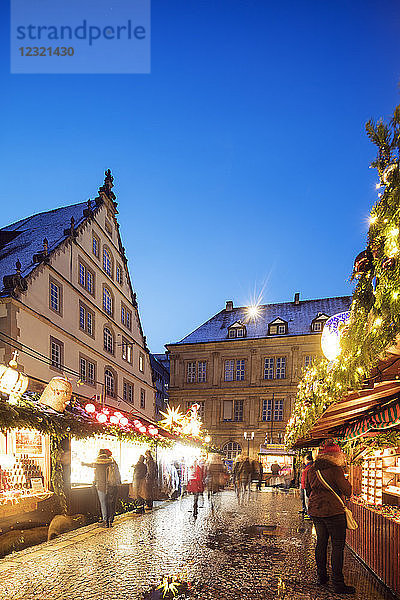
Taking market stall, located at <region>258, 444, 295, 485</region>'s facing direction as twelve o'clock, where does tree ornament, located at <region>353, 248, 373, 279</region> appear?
The tree ornament is roughly at 12 o'clock from the market stall.

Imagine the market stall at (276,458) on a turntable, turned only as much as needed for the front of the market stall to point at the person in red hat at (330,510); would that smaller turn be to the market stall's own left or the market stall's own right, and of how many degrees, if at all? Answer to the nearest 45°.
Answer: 0° — it already faces them

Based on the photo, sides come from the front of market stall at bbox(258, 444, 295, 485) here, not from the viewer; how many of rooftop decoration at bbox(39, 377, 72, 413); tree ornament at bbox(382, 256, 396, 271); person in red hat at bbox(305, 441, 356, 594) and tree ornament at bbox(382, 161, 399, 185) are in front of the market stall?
4

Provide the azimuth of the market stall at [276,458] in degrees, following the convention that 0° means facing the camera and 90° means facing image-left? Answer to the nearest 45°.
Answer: approximately 0°

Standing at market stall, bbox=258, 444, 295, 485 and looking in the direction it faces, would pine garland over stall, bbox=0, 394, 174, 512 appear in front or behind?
in front

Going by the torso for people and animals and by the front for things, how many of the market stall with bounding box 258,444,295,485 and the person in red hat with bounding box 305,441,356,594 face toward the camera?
1

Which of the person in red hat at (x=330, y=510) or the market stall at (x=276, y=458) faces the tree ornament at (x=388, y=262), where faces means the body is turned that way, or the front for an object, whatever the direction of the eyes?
the market stall

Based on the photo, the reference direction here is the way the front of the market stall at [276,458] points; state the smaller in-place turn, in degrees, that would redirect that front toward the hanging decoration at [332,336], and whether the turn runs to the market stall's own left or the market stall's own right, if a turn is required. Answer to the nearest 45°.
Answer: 0° — it already faces it

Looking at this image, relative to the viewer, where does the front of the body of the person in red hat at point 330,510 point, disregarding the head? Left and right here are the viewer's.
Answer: facing away from the viewer and to the right of the viewer

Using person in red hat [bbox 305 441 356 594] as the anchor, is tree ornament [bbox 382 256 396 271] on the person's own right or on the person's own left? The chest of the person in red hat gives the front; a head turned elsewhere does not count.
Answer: on the person's own right

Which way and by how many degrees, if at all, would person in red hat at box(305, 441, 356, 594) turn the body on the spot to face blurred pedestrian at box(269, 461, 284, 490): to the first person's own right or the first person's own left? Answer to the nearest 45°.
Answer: approximately 45° to the first person's own left
